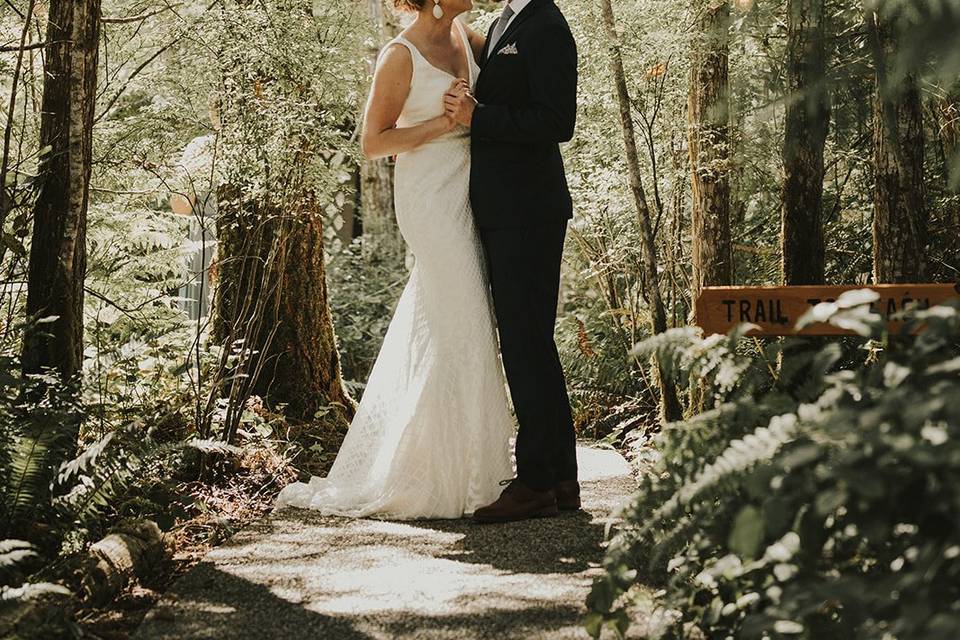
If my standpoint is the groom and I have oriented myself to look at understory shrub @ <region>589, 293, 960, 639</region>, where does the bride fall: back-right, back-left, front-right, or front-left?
back-right

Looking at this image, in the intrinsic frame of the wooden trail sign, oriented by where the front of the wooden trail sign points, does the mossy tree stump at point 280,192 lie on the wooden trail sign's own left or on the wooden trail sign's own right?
on the wooden trail sign's own right

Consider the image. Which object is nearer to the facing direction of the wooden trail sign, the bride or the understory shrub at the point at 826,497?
the understory shrub

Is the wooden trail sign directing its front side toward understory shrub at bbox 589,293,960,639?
yes

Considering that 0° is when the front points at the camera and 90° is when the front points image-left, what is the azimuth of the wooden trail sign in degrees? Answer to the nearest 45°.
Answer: approximately 0°
